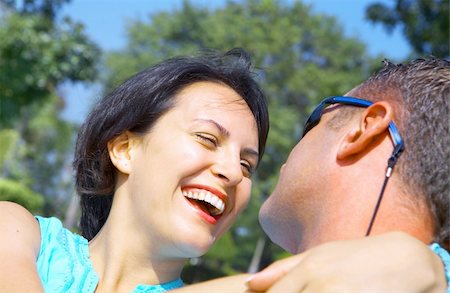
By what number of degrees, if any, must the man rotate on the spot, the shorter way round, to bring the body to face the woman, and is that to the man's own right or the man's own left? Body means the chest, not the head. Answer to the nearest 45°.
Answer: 0° — they already face them

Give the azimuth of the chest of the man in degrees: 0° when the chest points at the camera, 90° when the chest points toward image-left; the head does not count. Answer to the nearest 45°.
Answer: approximately 135°

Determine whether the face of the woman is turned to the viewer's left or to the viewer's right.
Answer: to the viewer's right

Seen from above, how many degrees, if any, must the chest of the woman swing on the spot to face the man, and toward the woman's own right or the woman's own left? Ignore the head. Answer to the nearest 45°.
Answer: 0° — they already face them

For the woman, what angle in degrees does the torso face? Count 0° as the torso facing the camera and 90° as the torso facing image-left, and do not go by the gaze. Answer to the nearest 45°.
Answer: approximately 315°

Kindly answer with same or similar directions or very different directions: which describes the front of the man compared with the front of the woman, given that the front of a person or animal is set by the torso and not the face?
very different directions

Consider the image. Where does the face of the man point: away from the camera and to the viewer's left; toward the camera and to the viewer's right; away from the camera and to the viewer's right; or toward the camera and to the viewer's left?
away from the camera and to the viewer's left
